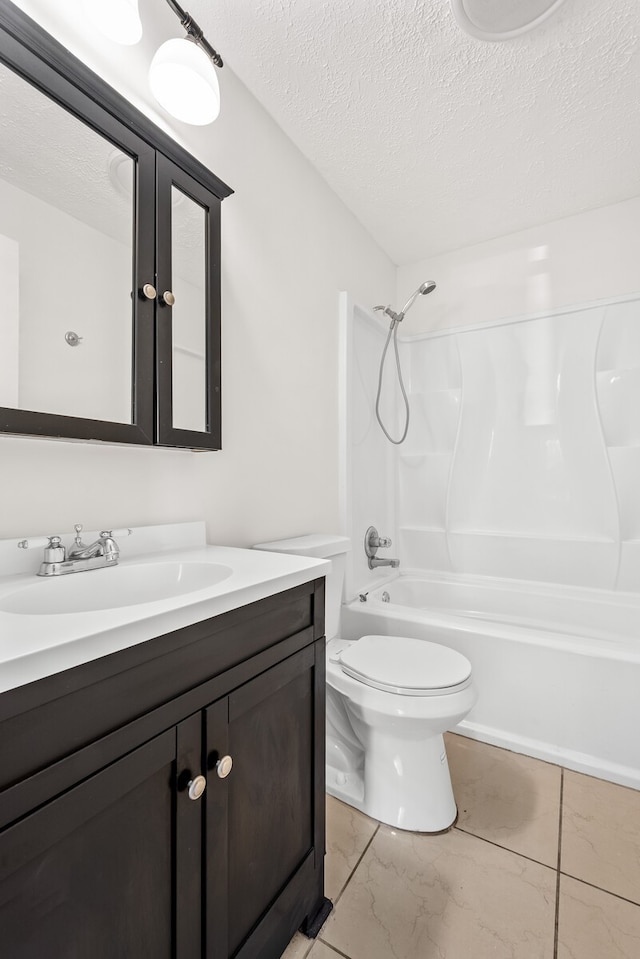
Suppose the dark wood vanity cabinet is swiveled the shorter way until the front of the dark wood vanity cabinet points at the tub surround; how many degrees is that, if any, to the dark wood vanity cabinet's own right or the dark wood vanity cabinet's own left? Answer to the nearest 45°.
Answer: approximately 90° to the dark wood vanity cabinet's own left

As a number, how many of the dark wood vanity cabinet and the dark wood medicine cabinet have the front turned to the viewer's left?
0

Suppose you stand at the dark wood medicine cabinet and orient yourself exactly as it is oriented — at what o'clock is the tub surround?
The tub surround is roughly at 10 o'clock from the dark wood medicine cabinet.
